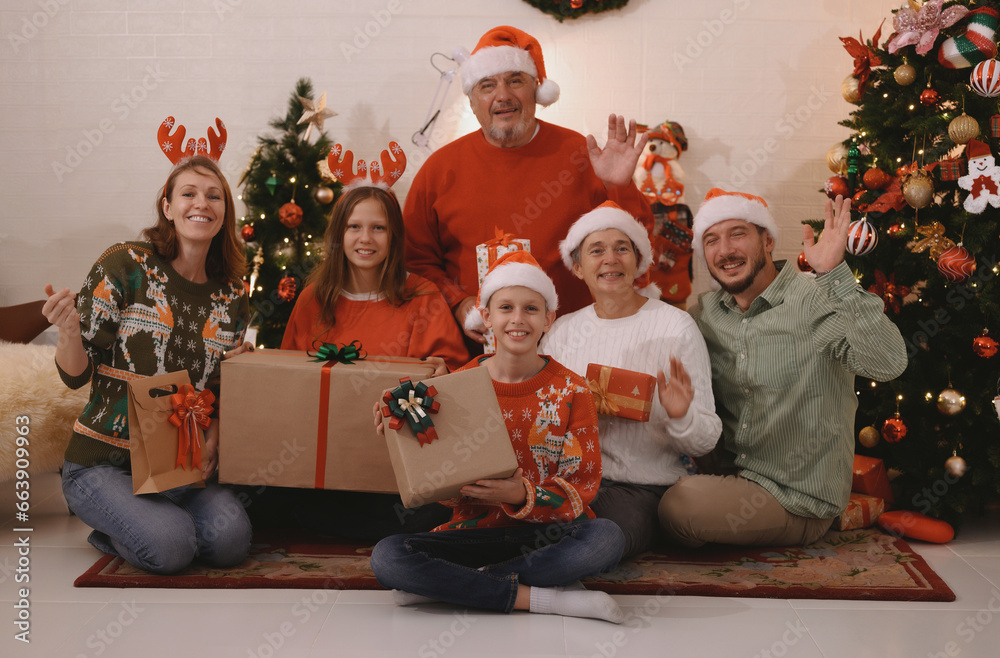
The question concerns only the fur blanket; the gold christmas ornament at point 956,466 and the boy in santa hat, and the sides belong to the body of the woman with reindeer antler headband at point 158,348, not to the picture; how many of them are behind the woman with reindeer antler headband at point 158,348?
1

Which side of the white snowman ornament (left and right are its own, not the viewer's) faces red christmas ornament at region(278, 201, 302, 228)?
right

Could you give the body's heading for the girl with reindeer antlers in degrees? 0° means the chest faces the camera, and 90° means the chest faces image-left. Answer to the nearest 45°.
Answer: approximately 0°

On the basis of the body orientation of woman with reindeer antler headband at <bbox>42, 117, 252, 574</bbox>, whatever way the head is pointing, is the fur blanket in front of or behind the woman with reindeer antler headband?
behind

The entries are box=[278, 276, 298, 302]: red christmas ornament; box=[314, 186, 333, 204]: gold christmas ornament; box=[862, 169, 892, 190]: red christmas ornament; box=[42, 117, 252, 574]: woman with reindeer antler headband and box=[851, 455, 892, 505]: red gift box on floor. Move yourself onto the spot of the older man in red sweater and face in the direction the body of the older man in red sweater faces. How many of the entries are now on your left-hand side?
2

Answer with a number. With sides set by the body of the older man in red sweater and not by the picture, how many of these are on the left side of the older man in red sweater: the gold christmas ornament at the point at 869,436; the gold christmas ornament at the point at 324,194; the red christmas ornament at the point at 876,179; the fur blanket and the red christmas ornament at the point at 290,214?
2

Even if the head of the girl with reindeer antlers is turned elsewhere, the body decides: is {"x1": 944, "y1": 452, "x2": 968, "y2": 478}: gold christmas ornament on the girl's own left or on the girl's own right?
on the girl's own left

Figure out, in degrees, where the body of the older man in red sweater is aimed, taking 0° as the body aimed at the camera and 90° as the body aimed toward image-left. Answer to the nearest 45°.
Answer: approximately 0°

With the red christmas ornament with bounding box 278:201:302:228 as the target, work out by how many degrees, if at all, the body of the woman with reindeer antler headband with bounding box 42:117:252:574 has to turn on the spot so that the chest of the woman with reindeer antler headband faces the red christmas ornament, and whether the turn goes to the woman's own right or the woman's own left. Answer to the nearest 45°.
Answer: approximately 90° to the woman's own left

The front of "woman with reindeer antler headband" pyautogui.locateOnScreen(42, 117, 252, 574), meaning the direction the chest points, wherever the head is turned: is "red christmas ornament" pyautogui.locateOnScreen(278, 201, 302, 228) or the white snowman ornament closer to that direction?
the white snowman ornament

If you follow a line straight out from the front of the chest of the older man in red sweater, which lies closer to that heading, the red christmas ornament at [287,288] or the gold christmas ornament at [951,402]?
the gold christmas ornament
